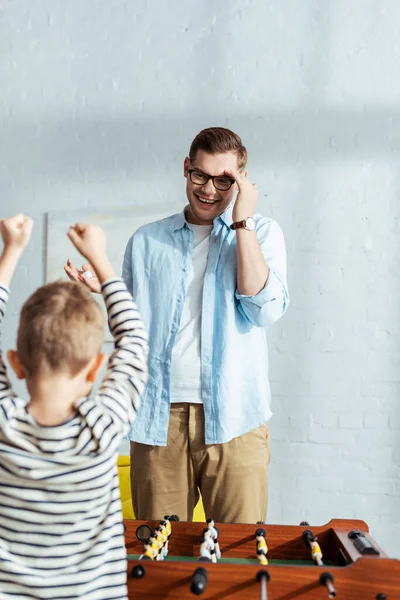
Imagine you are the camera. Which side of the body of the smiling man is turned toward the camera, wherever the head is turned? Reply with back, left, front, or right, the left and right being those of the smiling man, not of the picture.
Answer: front

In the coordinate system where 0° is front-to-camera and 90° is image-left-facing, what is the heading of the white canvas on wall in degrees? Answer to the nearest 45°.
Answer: approximately 0°

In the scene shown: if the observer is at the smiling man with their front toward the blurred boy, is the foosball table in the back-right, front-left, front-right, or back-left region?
front-left

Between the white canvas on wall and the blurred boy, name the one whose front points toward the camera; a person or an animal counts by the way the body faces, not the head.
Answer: the white canvas on wall

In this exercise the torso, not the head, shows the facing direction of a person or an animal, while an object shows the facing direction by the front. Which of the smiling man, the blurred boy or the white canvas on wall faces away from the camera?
the blurred boy

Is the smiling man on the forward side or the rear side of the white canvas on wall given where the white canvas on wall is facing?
on the forward side

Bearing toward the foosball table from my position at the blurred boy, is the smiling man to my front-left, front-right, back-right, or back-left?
front-left

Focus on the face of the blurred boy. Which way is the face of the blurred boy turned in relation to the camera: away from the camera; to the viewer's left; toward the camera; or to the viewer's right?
away from the camera

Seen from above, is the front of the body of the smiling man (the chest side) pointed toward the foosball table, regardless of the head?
yes

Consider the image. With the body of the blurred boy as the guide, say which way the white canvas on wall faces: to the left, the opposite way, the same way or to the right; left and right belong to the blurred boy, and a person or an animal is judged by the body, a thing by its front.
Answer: the opposite way

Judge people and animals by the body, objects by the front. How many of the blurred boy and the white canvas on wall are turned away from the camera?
1

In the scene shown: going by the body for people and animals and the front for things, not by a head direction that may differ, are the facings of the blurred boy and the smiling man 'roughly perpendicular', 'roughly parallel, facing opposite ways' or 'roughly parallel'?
roughly parallel, facing opposite ways

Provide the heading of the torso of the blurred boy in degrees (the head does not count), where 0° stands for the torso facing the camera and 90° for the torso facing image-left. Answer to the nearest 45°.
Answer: approximately 180°

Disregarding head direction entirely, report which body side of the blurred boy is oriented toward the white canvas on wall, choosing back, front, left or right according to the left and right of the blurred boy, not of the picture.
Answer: front
